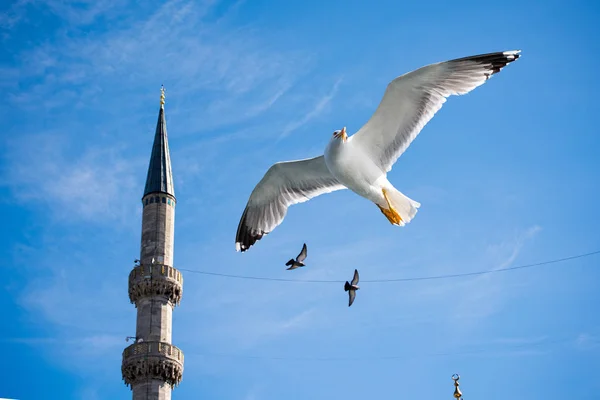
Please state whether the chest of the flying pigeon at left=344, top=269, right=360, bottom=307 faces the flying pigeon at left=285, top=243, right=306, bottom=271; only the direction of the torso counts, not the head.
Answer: no

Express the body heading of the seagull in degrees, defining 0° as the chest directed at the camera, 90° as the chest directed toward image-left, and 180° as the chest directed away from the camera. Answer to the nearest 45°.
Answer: approximately 45°
